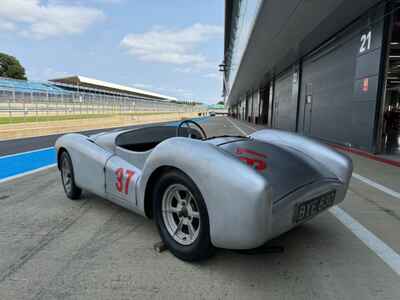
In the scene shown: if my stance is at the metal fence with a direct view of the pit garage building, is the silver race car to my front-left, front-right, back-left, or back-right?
front-right

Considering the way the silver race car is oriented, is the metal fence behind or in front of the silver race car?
in front

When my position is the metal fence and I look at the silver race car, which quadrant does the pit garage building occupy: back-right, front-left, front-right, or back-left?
front-left

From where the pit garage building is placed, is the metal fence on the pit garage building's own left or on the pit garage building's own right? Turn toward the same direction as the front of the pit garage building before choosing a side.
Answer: on the pit garage building's own right

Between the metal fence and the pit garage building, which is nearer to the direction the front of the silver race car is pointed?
the metal fence

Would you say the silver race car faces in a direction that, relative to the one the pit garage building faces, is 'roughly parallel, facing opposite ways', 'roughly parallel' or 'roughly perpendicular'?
roughly perpendicular

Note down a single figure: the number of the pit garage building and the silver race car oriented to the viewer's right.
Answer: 0

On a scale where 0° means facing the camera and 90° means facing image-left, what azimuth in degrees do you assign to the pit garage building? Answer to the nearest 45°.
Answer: approximately 45°

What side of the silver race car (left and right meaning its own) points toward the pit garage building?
right

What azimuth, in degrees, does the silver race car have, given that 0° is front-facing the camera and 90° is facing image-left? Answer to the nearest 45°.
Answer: approximately 135°
